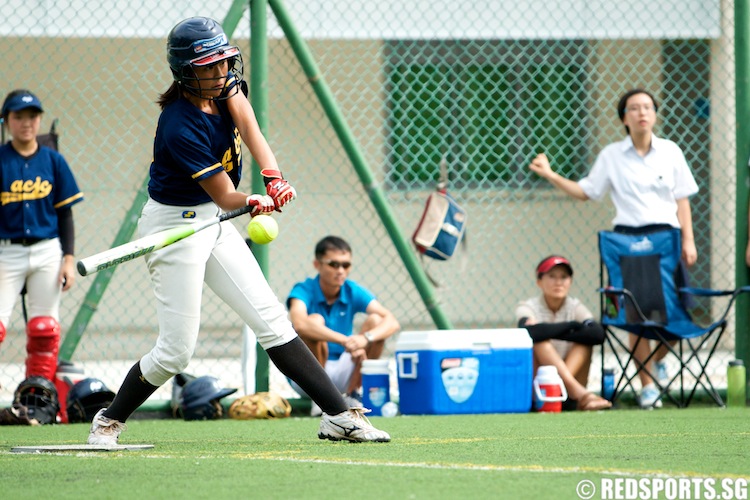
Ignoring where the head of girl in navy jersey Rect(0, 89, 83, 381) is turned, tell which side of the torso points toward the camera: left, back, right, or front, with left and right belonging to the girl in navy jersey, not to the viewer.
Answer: front

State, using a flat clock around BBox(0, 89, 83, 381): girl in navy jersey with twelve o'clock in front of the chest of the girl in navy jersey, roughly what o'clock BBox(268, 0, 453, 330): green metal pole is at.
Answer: The green metal pole is roughly at 9 o'clock from the girl in navy jersey.

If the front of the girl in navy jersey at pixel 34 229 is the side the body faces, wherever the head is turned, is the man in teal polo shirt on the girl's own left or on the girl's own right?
on the girl's own left

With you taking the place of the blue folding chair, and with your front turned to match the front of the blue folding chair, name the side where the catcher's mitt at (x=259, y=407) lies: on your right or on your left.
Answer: on your right

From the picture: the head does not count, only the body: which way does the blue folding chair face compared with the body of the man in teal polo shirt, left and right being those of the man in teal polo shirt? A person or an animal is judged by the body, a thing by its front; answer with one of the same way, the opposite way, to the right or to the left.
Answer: the same way

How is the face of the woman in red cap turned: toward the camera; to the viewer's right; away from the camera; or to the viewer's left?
toward the camera

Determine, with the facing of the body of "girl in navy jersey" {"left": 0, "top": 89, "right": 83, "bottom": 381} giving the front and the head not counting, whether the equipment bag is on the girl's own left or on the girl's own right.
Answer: on the girl's own left

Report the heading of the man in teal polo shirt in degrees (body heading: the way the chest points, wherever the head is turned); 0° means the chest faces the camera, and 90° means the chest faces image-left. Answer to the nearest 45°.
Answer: approximately 315°

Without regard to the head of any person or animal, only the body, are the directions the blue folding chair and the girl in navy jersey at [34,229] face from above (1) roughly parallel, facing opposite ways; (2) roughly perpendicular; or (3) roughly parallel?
roughly parallel

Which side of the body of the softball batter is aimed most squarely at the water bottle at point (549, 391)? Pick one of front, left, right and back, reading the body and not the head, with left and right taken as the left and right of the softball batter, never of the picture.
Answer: left

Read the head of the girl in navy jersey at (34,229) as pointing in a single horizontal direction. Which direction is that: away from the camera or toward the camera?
toward the camera

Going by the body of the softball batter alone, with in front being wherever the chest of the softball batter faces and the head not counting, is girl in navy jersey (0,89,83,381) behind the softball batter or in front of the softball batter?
behind

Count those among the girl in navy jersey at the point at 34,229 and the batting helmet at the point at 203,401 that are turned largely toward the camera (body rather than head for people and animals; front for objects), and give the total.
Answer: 1
